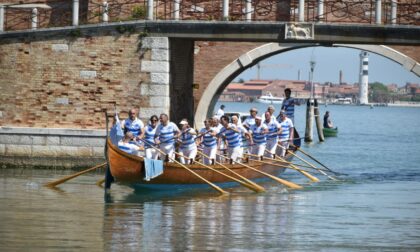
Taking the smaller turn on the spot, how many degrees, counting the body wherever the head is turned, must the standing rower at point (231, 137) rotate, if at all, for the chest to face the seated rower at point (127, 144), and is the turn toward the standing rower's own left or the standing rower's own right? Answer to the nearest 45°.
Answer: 0° — they already face them

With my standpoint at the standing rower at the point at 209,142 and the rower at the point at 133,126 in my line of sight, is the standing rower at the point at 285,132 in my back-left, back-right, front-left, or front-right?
back-right

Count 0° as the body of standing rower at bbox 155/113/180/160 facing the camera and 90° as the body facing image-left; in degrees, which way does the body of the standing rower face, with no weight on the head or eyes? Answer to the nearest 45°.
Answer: approximately 45°

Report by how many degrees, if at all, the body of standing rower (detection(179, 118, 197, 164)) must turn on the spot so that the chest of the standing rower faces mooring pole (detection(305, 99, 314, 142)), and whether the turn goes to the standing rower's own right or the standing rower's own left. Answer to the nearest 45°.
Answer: approximately 135° to the standing rower's own right

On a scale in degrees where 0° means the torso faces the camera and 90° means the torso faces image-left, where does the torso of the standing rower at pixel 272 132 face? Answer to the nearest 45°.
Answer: approximately 45°

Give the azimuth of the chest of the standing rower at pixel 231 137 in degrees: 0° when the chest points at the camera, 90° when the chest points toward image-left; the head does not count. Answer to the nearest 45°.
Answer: approximately 45°

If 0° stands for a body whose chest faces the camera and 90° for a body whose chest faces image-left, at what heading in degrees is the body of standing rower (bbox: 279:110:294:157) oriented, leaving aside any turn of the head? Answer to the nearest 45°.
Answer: approximately 45°

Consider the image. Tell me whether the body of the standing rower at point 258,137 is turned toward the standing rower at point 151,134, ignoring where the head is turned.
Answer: yes

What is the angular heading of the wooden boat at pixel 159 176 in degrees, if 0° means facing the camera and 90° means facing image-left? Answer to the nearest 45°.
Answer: approximately 45°

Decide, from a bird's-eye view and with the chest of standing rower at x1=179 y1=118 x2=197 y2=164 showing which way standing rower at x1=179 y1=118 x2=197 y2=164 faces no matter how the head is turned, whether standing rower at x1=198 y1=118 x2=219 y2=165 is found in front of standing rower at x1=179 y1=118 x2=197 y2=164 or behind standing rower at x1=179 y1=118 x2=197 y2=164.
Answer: behind
